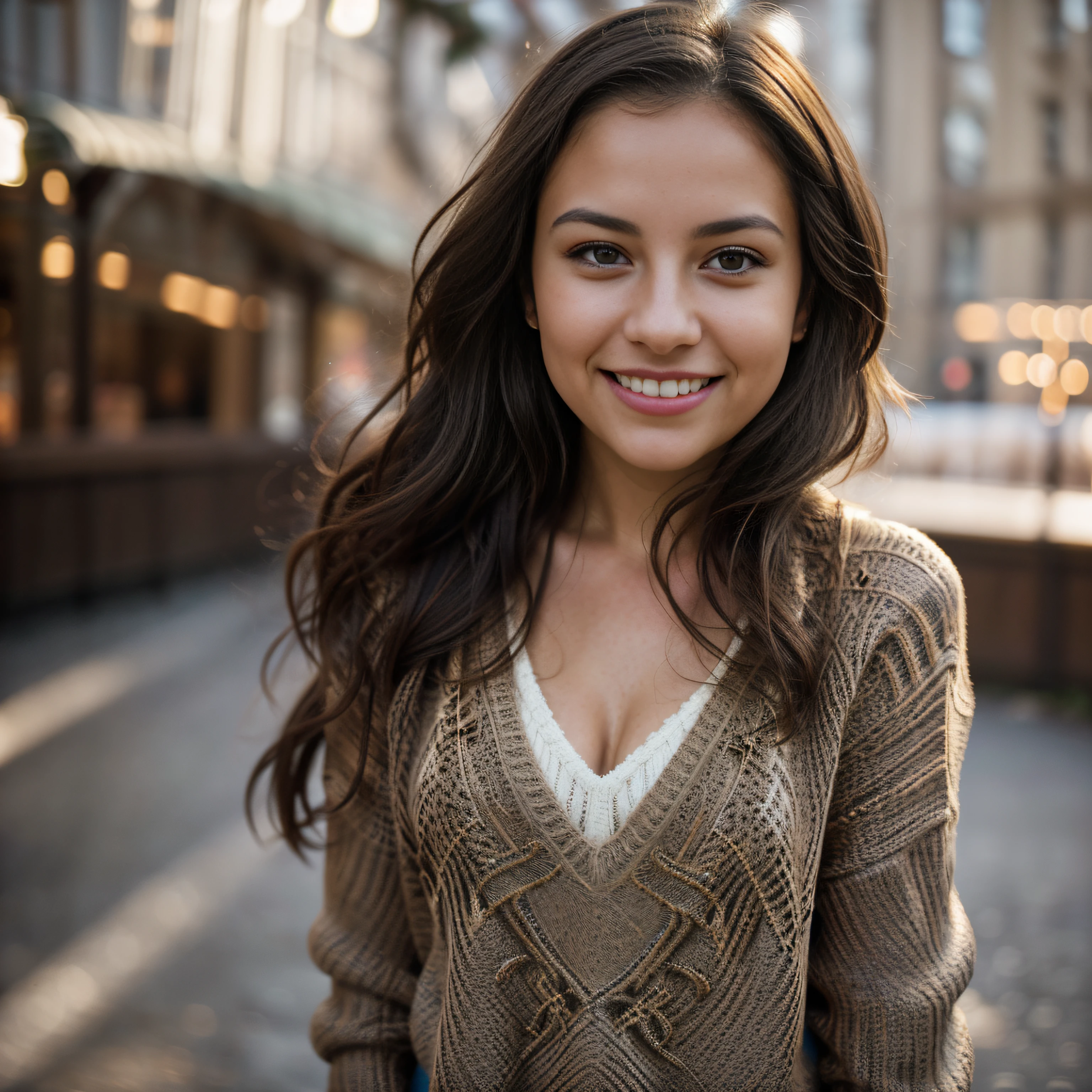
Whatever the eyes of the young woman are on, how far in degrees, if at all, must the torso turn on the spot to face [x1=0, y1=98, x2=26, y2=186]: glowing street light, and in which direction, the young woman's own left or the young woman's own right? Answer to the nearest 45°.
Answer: approximately 135° to the young woman's own right

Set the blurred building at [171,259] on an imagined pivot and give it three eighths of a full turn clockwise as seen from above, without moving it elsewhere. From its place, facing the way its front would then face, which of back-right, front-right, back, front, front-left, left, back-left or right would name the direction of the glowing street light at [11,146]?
left

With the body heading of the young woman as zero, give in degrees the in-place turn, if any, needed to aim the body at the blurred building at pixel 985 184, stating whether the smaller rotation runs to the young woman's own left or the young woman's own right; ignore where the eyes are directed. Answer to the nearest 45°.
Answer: approximately 180°

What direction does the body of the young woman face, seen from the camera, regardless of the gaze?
toward the camera

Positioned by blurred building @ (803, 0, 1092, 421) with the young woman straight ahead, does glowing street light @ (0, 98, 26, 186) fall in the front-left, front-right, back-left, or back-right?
front-right

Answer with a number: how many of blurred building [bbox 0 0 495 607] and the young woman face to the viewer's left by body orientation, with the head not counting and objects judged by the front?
0

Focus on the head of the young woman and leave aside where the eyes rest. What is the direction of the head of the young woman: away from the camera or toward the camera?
toward the camera

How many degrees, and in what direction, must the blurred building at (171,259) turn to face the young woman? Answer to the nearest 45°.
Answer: approximately 45° to its right

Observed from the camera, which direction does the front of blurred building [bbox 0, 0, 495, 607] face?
facing the viewer and to the right of the viewer
